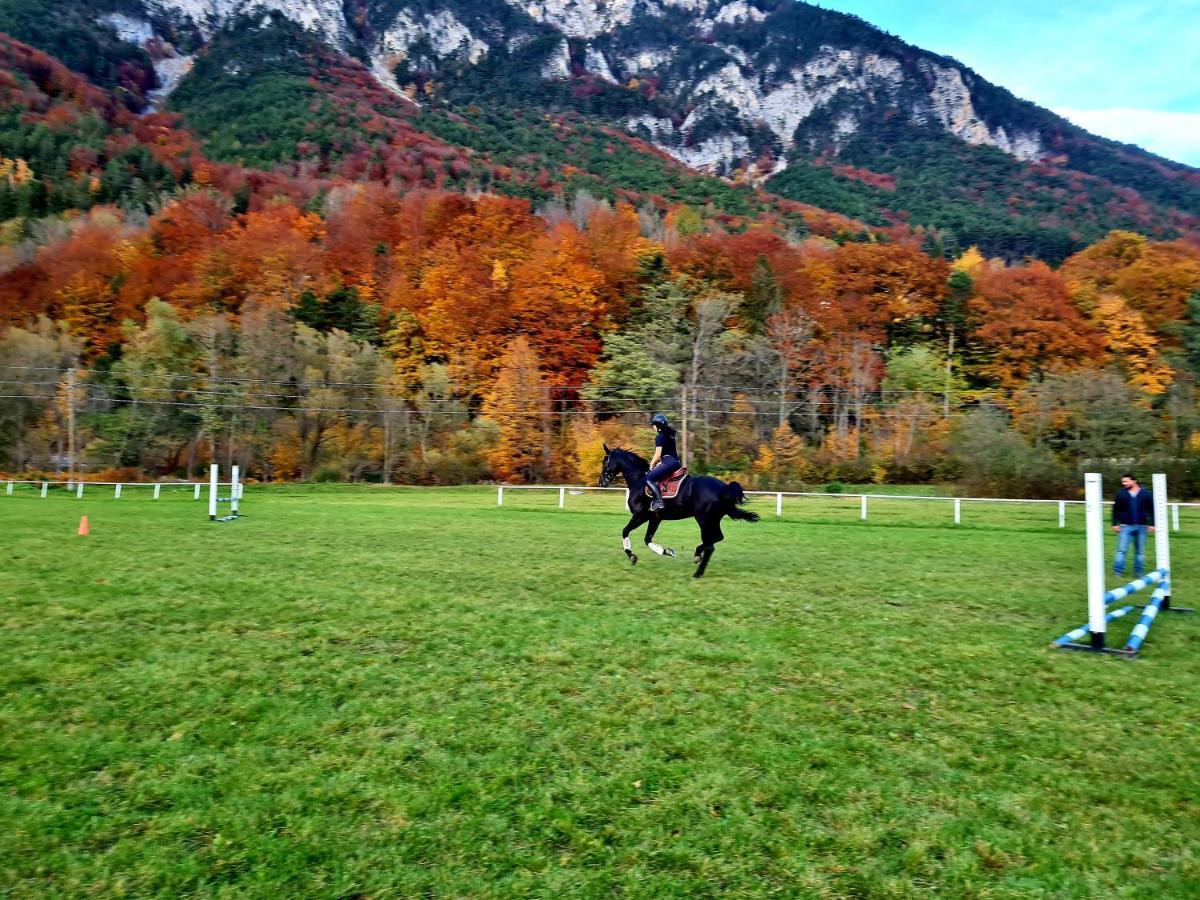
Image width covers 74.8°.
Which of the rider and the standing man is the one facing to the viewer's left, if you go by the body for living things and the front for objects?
the rider

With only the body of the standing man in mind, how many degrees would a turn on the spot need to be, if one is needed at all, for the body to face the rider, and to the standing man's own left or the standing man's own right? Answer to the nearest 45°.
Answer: approximately 45° to the standing man's own right

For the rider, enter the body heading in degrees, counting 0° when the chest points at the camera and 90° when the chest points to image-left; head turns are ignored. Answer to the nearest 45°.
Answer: approximately 90°

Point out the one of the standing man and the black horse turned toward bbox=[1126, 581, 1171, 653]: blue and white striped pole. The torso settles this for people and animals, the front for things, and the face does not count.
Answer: the standing man

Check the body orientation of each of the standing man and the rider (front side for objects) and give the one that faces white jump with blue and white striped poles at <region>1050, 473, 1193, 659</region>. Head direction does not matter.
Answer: the standing man

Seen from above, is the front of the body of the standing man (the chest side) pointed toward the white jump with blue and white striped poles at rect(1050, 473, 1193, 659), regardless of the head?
yes

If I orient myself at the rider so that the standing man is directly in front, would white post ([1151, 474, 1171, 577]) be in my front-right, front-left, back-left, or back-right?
front-right

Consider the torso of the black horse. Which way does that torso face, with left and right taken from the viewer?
facing to the left of the viewer

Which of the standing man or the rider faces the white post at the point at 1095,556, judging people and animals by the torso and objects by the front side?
the standing man

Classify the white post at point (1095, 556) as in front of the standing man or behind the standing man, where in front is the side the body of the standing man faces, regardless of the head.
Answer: in front

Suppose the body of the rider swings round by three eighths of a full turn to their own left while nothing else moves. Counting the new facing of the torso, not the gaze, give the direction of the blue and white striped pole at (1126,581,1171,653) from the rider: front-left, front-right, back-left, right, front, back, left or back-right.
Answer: front

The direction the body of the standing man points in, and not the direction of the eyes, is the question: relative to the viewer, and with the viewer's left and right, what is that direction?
facing the viewer

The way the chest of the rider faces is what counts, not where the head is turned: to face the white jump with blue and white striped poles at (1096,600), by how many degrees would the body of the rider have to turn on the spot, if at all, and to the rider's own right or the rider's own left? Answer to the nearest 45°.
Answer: approximately 135° to the rider's own left

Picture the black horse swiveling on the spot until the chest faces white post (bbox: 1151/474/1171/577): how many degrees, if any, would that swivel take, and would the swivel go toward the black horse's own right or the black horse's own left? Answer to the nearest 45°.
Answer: approximately 180°

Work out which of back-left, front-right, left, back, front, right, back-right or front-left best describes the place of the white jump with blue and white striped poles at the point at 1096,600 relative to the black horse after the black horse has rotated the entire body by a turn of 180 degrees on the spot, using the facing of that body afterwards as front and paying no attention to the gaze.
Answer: front-right

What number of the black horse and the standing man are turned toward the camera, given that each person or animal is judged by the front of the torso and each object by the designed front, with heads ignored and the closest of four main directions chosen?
1
